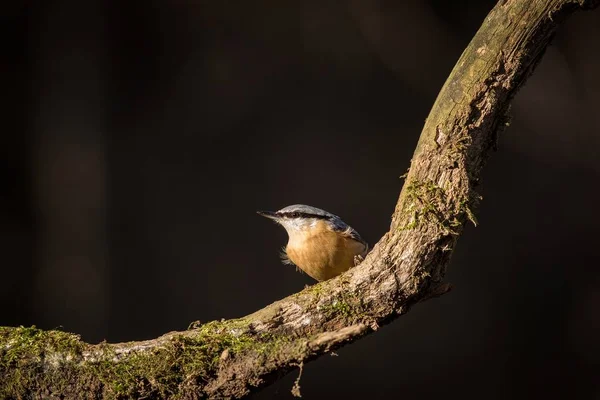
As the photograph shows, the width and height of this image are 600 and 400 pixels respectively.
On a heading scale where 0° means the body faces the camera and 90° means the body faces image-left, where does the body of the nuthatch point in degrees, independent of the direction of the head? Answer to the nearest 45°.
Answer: approximately 45°
